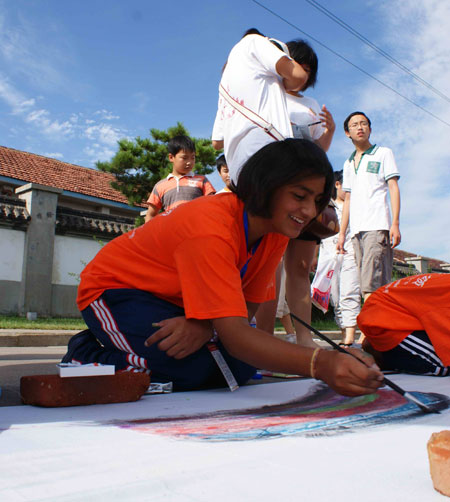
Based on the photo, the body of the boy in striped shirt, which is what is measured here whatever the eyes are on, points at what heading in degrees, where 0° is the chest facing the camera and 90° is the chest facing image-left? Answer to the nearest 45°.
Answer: approximately 0°

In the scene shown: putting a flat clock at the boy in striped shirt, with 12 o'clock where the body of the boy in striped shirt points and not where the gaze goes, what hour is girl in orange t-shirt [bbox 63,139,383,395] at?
The girl in orange t-shirt is roughly at 12 o'clock from the boy in striped shirt.

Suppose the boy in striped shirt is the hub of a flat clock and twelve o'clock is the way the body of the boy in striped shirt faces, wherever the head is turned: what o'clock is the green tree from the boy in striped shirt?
The green tree is roughly at 6 o'clock from the boy in striped shirt.

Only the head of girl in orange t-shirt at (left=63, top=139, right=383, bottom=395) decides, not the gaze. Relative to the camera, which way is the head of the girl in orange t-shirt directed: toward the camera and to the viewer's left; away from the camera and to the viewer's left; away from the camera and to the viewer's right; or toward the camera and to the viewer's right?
toward the camera and to the viewer's right

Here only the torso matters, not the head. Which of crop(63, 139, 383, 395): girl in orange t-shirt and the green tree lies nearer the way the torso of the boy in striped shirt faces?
the girl in orange t-shirt

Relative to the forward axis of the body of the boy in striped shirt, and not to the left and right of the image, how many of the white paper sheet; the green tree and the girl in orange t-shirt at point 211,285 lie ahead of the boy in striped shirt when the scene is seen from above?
2

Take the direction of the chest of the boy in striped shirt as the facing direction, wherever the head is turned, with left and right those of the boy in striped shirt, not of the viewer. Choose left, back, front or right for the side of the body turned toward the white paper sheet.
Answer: front

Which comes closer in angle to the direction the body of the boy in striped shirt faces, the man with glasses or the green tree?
the man with glasses

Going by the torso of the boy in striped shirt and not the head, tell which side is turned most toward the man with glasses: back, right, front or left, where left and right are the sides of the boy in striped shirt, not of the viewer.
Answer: left

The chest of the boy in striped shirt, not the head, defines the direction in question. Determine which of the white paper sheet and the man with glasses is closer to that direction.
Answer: the white paper sheet
